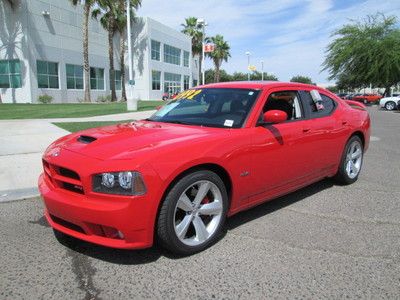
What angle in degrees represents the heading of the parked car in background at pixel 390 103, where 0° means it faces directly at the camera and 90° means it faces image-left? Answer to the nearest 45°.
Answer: approximately 45°

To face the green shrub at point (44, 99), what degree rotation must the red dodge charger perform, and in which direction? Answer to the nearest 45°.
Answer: approximately 90° to its right

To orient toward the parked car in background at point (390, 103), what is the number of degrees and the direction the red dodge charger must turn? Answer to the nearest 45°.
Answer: approximately 180°

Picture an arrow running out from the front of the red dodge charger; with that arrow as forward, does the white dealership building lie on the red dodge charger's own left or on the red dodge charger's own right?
on the red dodge charger's own right

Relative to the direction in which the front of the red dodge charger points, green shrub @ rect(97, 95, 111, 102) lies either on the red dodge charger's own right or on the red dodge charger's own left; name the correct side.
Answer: on the red dodge charger's own right

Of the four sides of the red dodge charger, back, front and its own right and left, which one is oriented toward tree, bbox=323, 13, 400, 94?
back

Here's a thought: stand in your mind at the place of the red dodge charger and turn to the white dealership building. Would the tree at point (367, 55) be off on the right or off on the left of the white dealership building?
right
